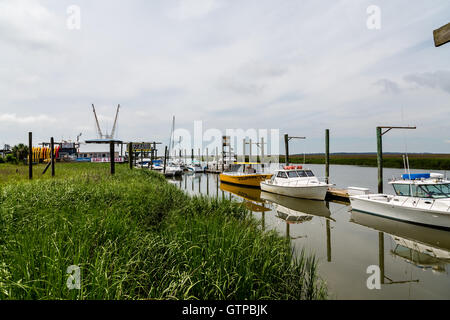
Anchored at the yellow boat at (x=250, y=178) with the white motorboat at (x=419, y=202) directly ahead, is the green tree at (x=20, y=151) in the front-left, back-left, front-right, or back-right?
back-right

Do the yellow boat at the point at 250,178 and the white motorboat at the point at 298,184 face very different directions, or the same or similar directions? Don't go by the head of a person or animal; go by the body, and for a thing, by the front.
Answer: same or similar directions

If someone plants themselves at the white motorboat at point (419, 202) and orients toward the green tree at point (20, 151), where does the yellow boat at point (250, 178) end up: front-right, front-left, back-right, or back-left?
front-right
